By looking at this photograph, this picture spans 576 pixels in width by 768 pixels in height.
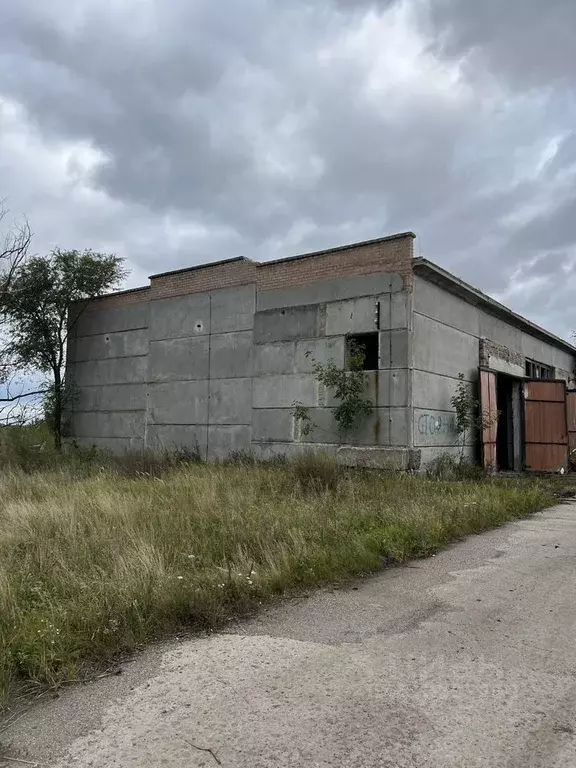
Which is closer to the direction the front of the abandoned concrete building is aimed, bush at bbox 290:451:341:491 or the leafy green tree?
the bush

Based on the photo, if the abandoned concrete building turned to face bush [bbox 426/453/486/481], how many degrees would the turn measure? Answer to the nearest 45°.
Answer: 0° — it already faces it

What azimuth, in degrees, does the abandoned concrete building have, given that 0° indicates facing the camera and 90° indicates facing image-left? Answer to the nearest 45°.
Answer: approximately 315°

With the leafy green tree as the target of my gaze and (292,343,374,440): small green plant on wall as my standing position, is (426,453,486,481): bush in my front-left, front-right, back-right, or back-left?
back-right

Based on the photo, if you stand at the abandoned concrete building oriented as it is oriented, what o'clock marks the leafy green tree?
The leafy green tree is roughly at 5 o'clock from the abandoned concrete building.
